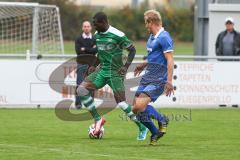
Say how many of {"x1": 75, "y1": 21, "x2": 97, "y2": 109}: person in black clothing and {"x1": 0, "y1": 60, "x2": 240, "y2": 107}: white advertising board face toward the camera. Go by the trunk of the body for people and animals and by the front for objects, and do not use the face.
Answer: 2

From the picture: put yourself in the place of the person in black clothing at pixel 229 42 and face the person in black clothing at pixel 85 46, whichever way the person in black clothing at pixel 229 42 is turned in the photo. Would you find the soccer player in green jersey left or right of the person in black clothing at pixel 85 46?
left

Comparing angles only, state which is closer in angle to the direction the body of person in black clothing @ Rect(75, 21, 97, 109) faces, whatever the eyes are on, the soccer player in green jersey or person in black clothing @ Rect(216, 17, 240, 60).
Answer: the soccer player in green jersey

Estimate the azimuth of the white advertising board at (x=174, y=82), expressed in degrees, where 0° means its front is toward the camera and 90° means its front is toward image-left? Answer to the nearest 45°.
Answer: approximately 0°

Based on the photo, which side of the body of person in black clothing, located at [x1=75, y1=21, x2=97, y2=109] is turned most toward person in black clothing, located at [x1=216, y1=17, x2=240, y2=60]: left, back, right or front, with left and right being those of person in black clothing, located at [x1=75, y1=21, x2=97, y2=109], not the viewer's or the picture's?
left

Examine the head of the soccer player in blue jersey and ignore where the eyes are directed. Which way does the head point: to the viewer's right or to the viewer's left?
to the viewer's left

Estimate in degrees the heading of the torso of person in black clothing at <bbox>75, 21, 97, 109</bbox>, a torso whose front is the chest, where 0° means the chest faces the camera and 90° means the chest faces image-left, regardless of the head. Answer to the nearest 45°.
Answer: approximately 0°
